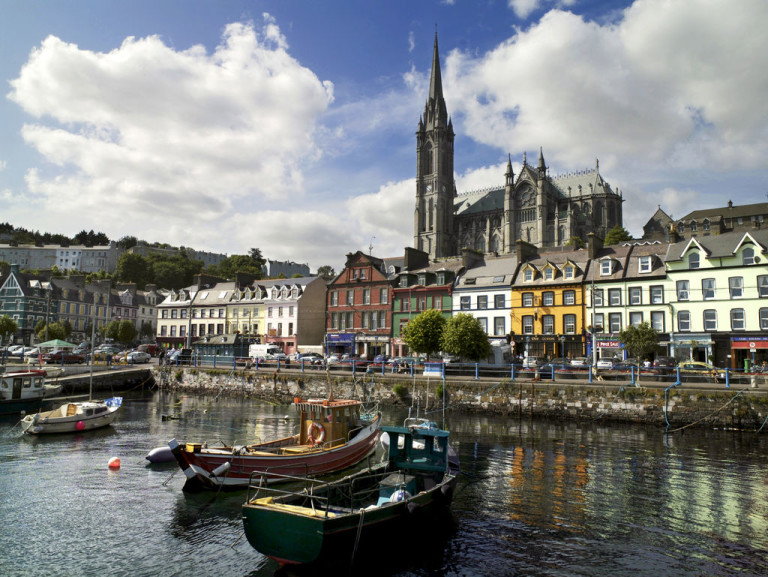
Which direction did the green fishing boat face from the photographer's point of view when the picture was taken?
facing away from the viewer and to the right of the viewer

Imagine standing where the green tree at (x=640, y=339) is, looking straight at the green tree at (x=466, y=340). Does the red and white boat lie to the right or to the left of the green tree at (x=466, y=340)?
left

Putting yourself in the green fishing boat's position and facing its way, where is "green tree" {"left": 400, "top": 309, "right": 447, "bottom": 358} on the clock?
The green tree is roughly at 11 o'clock from the green fishing boat.

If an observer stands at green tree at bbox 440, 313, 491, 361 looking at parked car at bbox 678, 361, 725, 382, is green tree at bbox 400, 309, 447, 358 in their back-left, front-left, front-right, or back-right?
back-left
